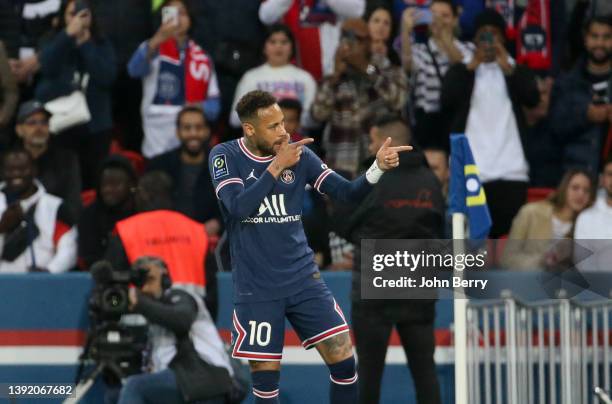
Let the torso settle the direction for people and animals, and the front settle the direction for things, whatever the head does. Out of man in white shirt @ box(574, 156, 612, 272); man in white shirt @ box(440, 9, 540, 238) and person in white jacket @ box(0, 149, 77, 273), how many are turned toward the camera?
3

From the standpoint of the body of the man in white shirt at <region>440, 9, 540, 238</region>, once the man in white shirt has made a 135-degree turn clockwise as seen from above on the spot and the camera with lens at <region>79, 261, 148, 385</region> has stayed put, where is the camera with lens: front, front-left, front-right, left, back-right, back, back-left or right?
left

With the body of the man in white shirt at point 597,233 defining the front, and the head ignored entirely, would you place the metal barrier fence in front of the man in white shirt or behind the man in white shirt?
in front

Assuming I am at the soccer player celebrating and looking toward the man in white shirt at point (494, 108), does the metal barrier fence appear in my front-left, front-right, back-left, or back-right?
front-right

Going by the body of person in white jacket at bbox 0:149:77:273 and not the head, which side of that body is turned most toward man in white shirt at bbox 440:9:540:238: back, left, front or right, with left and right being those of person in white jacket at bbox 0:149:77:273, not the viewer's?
left

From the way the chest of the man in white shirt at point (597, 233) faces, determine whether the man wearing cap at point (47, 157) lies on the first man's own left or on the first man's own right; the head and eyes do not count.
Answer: on the first man's own right

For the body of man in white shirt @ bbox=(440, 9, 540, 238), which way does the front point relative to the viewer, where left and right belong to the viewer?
facing the viewer

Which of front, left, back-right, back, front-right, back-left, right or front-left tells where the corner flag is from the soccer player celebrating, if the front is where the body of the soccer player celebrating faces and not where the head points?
left

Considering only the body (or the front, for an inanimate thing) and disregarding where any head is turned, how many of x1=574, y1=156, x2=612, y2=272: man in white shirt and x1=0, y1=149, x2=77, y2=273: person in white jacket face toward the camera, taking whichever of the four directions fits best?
2

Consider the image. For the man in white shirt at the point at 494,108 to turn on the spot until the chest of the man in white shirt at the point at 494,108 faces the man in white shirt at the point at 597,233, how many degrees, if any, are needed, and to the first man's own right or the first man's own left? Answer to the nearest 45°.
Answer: approximately 45° to the first man's own left

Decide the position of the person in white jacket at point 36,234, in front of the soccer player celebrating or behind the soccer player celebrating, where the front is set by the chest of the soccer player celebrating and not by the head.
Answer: behind

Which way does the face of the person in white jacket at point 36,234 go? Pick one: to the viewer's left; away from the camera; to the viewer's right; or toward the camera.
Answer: toward the camera

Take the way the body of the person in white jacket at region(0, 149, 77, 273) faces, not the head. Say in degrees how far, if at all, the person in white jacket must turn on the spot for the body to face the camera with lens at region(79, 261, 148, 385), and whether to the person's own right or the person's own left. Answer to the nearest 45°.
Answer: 0° — they already face it

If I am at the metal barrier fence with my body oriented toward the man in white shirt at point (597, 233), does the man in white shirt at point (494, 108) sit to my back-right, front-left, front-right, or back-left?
front-left

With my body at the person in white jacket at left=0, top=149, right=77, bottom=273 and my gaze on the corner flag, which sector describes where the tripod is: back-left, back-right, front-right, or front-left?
front-right

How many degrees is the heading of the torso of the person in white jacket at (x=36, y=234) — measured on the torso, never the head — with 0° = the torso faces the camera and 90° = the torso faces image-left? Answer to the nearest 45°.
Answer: approximately 0°

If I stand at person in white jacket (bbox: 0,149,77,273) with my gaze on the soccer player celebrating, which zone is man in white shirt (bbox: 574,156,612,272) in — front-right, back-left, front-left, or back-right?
front-left

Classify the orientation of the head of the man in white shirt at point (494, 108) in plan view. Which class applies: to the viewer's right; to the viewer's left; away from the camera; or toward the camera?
toward the camera

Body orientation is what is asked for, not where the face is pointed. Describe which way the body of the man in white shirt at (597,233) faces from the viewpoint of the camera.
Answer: toward the camera
